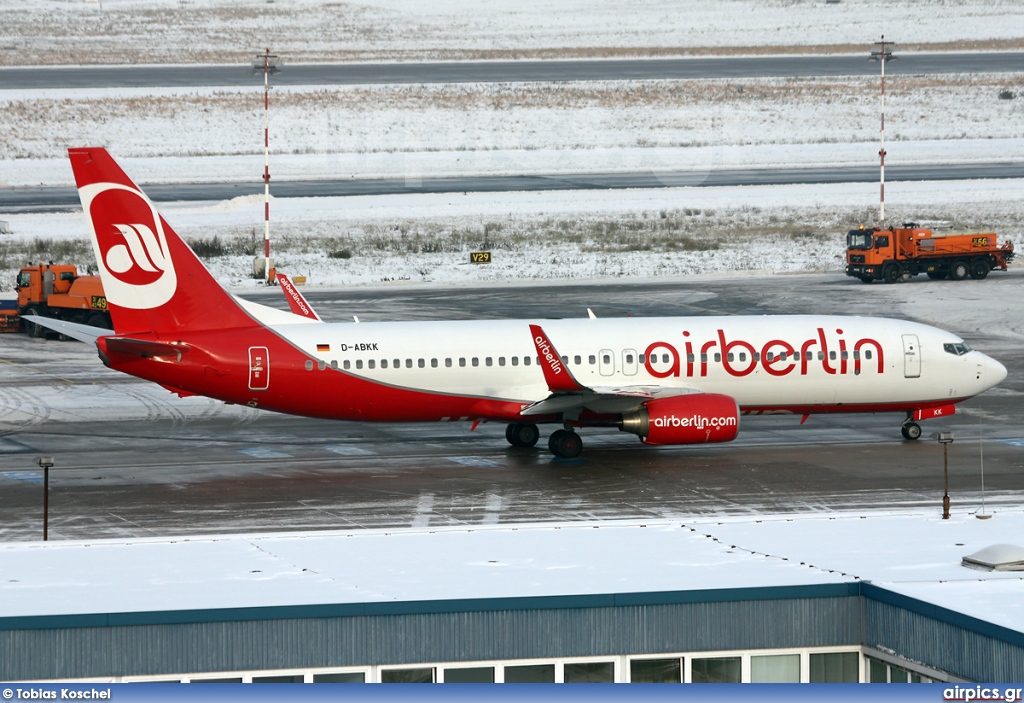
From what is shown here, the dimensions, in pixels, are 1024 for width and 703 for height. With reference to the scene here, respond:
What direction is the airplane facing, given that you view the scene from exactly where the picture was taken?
facing to the right of the viewer
